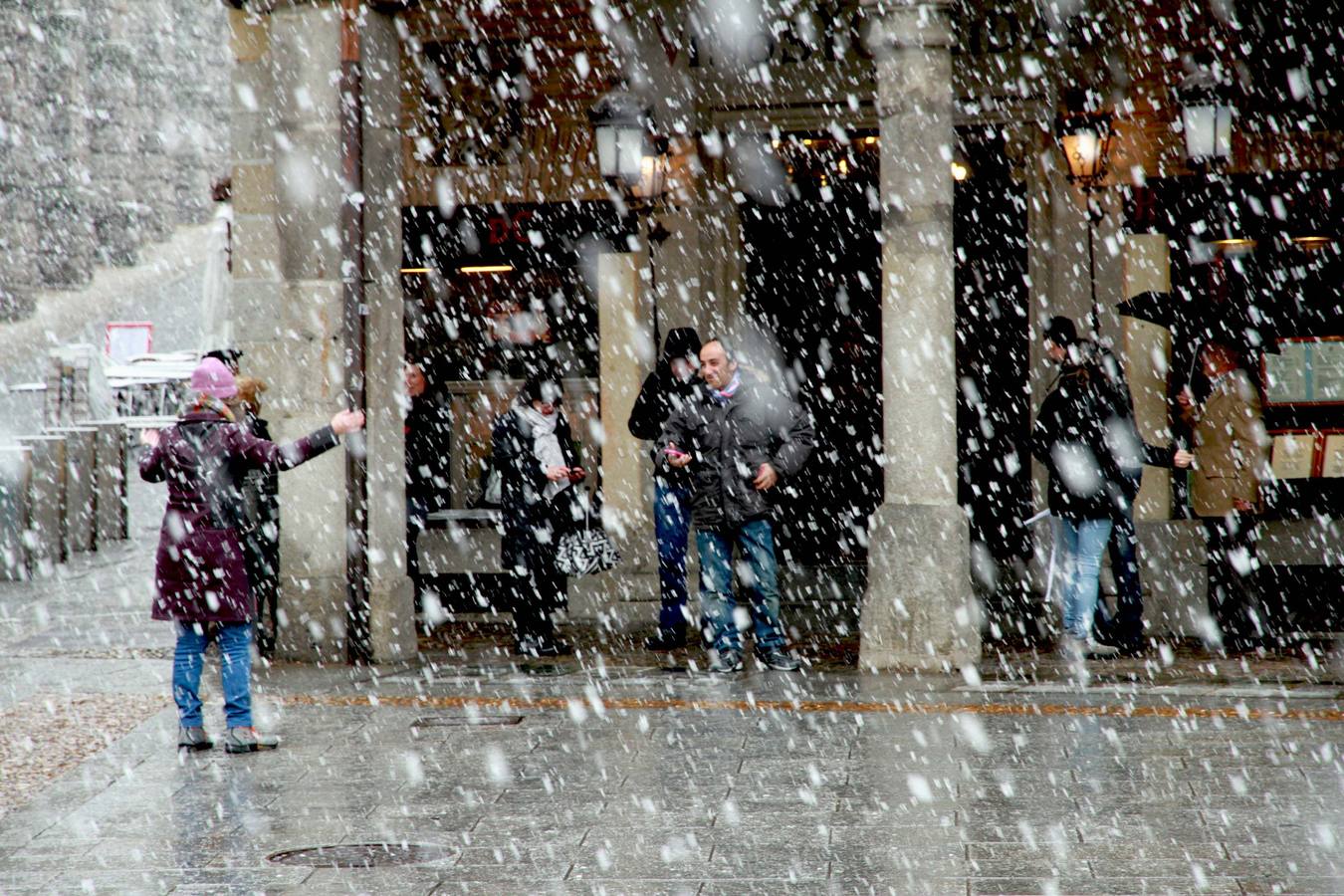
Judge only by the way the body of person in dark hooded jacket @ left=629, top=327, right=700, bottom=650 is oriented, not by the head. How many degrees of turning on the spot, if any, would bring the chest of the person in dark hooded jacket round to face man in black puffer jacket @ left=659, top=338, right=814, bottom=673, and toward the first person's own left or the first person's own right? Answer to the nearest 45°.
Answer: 0° — they already face them

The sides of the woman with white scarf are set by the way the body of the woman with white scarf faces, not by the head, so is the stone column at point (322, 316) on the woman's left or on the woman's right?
on the woman's right

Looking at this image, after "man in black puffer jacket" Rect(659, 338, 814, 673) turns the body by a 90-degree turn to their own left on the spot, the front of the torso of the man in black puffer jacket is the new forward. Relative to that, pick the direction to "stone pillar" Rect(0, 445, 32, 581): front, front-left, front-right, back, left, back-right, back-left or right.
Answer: back-left

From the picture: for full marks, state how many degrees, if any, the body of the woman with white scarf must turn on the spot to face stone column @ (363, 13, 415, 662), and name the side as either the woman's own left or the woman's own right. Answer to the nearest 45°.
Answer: approximately 135° to the woman's own right

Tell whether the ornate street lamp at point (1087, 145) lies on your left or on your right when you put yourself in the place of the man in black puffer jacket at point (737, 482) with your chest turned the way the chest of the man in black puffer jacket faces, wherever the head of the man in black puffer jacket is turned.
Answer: on your left

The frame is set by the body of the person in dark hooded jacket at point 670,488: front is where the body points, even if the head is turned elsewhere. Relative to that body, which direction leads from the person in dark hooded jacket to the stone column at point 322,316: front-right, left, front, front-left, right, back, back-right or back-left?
back-right

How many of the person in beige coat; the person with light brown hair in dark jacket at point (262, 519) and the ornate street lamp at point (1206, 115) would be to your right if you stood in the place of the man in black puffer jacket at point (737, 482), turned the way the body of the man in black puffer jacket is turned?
1
